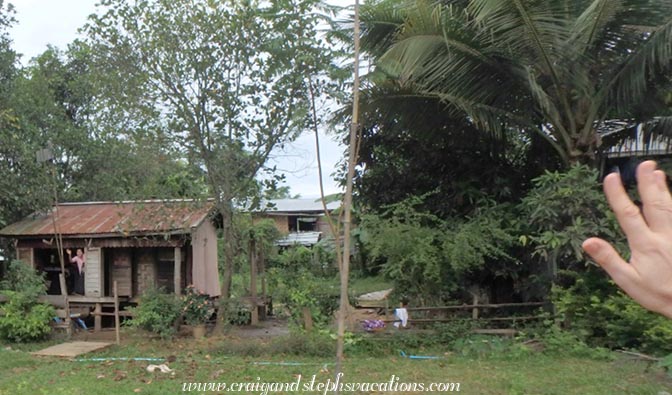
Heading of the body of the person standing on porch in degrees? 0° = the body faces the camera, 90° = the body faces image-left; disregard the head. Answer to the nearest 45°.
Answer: approximately 0°

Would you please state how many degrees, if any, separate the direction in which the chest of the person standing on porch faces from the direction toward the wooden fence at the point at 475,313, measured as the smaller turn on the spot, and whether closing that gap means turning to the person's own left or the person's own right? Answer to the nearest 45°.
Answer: approximately 45° to the person's own left

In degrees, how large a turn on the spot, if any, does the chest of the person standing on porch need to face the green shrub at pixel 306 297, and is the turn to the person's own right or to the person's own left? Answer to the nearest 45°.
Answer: approximately 45° to the person's own left

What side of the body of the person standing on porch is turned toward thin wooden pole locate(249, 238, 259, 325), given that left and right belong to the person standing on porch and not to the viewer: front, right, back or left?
left

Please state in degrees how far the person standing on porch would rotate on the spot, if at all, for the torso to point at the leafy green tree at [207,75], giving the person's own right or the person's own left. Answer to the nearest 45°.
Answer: approximately 45° to the person's own left

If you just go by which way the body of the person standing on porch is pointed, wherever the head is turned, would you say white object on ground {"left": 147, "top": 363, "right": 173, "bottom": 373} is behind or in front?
in front

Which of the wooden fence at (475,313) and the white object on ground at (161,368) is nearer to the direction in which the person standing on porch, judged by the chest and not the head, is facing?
the white object on ground

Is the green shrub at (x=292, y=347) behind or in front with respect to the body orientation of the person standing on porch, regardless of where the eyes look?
in front
